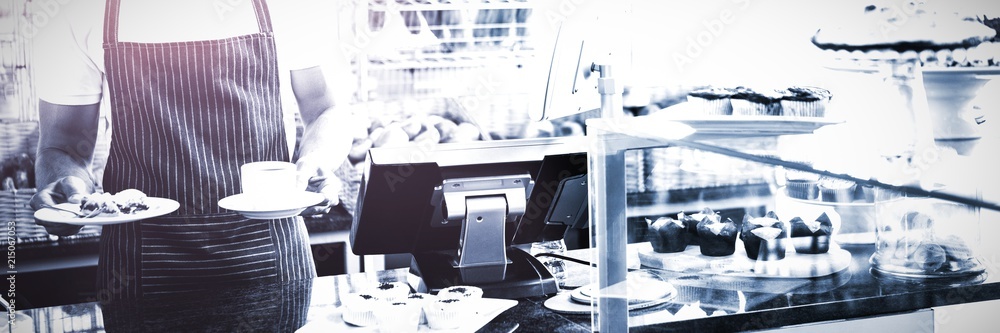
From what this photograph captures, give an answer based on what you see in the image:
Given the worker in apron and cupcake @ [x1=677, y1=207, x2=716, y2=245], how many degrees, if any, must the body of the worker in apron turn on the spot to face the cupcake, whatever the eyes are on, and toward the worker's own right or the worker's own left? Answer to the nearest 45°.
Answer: approximately 45° to the worker's own left

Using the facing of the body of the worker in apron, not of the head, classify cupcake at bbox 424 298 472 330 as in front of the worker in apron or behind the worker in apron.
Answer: in front

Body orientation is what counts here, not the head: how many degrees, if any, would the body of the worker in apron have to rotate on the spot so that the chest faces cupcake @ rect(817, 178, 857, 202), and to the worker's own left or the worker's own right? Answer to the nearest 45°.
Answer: approximately 45° to the worker's own left

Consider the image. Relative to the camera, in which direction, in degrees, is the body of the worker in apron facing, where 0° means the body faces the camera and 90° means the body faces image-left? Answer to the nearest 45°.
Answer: approximately 0°

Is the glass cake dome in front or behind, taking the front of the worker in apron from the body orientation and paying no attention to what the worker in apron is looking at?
in front

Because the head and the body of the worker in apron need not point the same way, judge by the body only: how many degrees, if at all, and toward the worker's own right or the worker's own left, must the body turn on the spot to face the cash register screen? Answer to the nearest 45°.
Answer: approximately 45° to the worker's own left

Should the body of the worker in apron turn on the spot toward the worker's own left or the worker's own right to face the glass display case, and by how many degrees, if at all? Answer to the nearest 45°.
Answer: approximately 45° to the worker's own left

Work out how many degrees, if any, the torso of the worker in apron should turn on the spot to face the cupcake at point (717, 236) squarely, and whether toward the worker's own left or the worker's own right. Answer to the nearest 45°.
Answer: approximately 45° to the worker's own left

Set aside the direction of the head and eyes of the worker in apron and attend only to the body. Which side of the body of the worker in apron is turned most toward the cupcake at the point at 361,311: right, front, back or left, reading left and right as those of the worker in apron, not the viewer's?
front

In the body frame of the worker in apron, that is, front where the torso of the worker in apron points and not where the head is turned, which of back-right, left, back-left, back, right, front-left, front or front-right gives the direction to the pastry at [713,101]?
front-left
